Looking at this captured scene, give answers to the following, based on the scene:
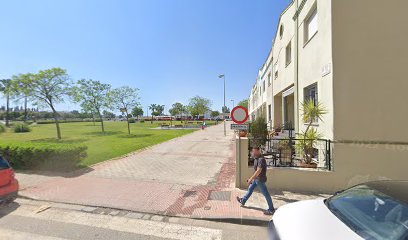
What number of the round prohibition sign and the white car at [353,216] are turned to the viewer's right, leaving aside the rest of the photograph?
0

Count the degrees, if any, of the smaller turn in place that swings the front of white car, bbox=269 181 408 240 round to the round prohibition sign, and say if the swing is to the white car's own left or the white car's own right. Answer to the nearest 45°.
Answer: approximately 90° to the white car's own right

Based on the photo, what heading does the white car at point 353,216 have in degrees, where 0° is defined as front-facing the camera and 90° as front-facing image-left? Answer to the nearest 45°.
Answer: approximately 45°

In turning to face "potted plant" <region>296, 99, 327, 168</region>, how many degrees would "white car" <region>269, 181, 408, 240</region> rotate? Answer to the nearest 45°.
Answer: approximately 135° to its right

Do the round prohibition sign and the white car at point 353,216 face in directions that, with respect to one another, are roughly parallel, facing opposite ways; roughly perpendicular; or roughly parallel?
roughly perpendicular

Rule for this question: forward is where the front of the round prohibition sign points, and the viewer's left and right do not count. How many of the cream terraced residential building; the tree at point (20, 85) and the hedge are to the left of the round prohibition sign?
1

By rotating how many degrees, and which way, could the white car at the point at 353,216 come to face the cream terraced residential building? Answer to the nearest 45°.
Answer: approximately 135° to its right

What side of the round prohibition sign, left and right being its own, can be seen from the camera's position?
front

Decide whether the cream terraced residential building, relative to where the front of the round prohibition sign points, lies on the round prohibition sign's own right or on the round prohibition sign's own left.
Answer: on the round prohibition sign's own left

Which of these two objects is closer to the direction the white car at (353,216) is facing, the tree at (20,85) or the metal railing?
the tree

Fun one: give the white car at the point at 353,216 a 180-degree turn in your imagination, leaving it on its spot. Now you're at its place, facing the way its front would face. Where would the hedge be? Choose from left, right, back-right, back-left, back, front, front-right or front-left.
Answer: back-left

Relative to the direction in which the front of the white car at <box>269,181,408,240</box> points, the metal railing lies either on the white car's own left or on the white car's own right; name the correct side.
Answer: on the white car's own right

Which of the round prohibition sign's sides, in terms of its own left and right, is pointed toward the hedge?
right

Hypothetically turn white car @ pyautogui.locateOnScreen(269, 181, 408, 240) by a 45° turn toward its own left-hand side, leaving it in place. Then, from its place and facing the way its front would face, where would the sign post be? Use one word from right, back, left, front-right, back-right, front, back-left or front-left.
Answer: back-right
